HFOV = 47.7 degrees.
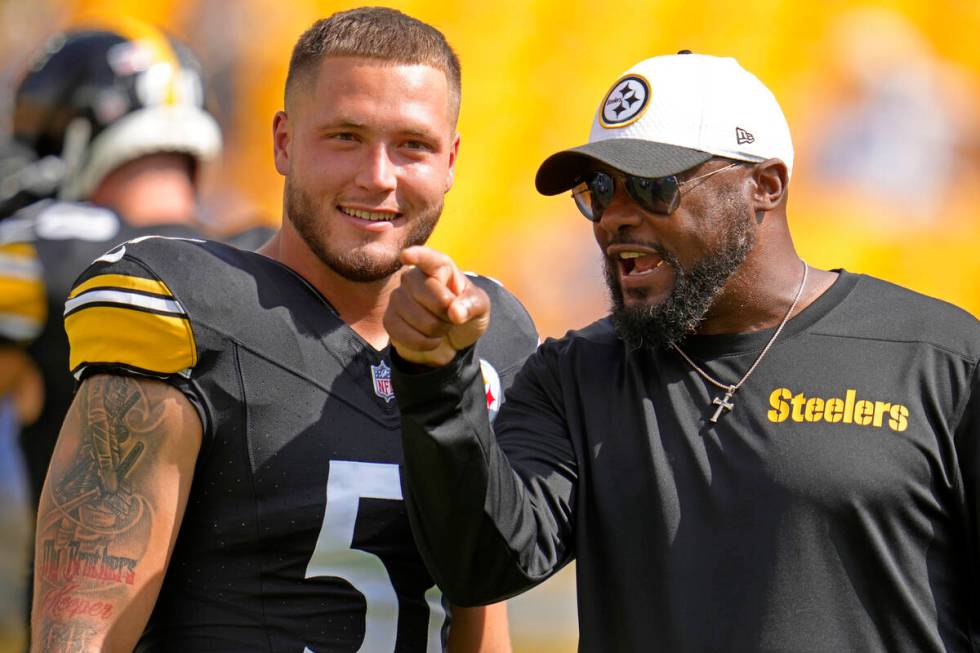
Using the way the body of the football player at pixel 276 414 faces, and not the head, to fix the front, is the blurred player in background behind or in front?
behind

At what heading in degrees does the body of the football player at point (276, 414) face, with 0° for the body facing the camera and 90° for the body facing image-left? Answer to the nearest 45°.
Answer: approximately 315°
